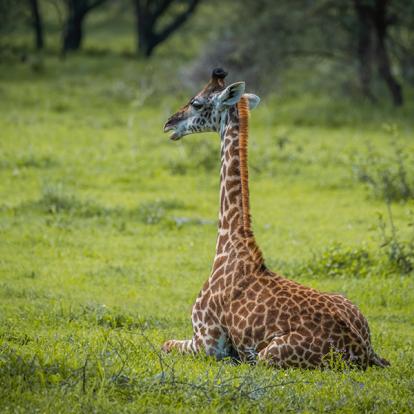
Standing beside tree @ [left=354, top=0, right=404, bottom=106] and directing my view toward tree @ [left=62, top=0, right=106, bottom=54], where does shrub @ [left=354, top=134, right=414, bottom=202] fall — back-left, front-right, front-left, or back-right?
back-left

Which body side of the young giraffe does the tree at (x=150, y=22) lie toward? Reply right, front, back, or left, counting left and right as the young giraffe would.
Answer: right

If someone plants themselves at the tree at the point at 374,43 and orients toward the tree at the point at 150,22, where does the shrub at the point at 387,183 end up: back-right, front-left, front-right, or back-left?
back-left

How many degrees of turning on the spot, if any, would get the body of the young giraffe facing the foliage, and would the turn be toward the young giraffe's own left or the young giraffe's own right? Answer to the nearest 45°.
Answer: approximately 90° to the young giraffe's own right

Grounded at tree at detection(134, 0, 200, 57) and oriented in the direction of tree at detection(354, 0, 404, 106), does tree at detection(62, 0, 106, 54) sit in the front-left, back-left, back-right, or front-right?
back-right

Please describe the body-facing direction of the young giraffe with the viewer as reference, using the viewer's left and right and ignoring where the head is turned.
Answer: facing to the left of the viewer

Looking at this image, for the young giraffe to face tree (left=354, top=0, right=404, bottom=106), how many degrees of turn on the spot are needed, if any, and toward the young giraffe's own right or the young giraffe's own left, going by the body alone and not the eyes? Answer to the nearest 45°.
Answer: approximately 90° to the young giraffe's own right

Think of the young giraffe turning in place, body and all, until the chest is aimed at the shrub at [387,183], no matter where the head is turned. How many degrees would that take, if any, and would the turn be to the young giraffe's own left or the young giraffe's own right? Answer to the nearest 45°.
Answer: approximately 90° to the young giraffe's own right
